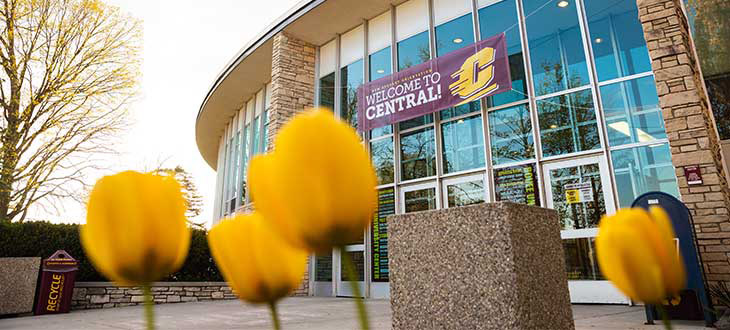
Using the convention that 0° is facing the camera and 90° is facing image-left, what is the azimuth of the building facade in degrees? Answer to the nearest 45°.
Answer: approximately 45°

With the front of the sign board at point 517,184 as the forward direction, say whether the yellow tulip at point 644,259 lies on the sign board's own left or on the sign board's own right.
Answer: on the sign board's own left

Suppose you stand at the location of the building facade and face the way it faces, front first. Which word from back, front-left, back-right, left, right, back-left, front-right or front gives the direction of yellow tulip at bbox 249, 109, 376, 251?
front-left

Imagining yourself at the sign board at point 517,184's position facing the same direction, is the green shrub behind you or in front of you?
in front

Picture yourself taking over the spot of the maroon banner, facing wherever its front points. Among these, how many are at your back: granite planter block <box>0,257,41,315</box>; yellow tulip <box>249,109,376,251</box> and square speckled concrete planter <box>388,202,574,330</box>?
0

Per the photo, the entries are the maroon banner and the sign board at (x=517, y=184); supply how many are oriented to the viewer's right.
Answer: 0

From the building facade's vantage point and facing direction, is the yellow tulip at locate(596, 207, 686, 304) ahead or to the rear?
ahead

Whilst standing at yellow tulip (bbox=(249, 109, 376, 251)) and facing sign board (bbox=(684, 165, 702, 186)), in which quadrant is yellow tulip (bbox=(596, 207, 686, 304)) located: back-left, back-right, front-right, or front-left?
front-right

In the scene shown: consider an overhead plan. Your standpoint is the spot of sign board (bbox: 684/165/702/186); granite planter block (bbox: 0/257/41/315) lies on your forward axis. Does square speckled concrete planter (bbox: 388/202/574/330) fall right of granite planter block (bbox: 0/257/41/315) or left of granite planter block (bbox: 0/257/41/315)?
left

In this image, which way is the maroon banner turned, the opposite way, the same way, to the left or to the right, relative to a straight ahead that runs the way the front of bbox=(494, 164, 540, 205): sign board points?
the same way

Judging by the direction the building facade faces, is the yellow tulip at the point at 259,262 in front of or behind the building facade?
in front

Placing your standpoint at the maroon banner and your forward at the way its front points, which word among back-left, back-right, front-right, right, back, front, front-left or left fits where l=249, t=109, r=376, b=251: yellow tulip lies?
front-left

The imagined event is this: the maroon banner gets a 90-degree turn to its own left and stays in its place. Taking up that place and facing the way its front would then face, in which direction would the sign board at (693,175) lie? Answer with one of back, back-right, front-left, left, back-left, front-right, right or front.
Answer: front

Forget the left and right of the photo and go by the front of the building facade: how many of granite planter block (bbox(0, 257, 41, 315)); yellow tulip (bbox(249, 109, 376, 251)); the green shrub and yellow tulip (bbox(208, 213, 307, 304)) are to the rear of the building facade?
0

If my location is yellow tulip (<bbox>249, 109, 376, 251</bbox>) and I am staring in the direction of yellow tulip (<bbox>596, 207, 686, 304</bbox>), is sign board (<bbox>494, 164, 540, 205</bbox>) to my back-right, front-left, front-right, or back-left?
front-left

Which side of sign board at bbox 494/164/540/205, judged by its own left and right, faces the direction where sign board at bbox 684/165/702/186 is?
left

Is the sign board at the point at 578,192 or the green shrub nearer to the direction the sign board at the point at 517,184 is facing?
the green shrub

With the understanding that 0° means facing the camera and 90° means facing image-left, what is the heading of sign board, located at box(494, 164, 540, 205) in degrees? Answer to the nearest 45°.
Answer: approximately 45°

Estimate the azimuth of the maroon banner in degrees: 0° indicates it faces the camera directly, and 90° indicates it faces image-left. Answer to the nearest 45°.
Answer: approximately 45°
